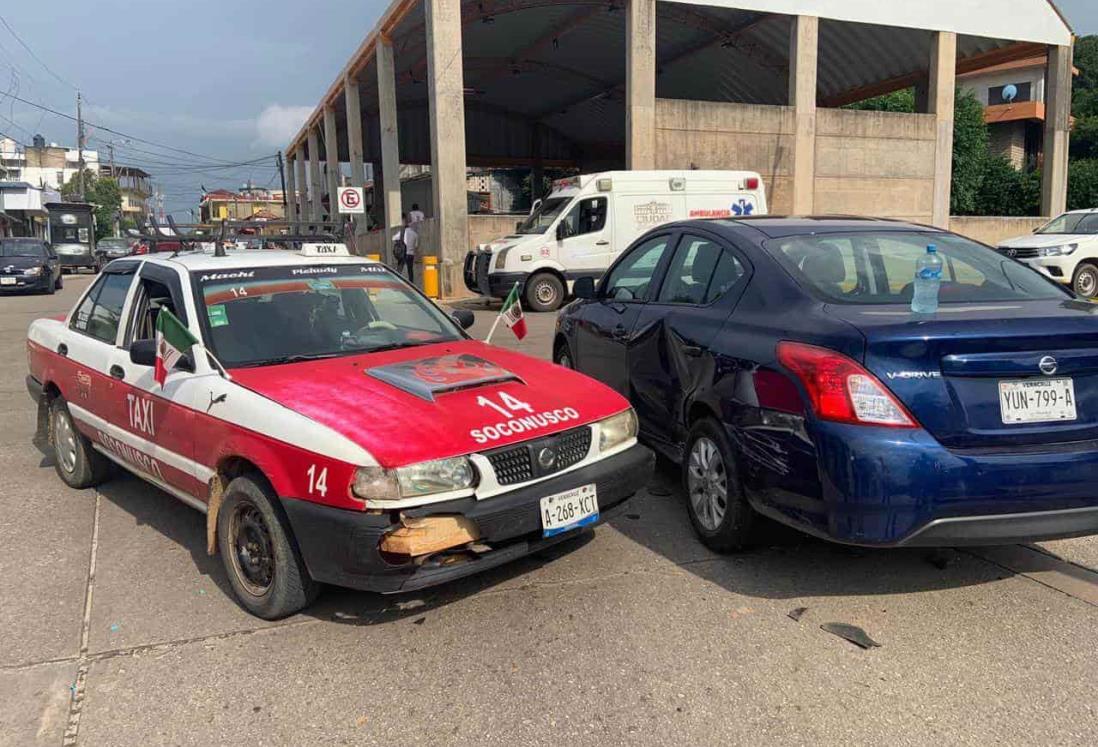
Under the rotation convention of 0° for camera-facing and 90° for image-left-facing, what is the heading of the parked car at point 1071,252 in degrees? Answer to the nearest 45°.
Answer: approximately 45°

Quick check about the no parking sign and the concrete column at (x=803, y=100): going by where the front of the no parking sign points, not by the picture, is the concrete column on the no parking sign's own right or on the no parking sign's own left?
on the no parking sign's own left

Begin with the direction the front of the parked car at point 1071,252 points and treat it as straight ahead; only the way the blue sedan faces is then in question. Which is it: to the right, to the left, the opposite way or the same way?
to the right

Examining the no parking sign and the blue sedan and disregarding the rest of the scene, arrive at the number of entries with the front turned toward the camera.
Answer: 1

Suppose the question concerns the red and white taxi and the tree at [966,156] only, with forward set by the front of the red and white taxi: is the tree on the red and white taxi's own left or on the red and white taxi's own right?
on the red and white taxi's own left

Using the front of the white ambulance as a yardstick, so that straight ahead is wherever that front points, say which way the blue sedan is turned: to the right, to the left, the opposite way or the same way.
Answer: to the right

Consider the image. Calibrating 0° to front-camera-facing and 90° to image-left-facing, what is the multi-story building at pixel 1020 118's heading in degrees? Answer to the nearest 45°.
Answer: approximately 45°

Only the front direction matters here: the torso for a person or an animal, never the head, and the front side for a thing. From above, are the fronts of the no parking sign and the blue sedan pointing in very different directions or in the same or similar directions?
very different directions

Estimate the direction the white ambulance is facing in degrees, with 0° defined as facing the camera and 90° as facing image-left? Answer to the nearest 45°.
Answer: approximately 45°

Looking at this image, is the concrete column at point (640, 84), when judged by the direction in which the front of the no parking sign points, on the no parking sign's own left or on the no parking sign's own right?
on the no parking sign's own left

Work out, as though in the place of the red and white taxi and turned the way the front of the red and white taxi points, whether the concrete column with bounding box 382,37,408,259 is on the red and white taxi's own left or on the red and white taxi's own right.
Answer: on the red and white taxi's own left

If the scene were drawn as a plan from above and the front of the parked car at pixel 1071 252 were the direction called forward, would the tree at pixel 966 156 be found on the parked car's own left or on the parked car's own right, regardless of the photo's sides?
on the parked car's own right

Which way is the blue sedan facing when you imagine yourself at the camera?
facing away from the viewer and to the left of the viewer
